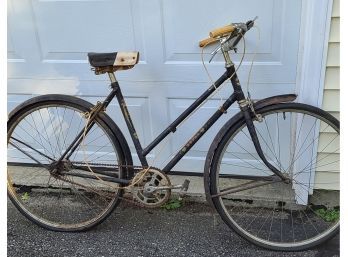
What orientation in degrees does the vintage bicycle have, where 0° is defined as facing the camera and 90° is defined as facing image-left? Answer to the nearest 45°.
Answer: approximately 270°
